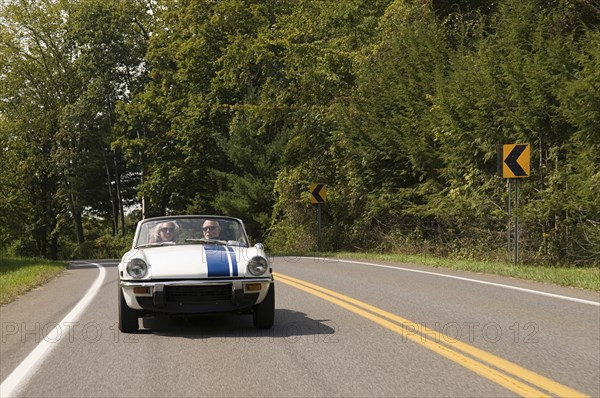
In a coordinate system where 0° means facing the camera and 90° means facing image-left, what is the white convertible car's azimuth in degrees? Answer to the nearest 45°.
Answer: approximately 0°

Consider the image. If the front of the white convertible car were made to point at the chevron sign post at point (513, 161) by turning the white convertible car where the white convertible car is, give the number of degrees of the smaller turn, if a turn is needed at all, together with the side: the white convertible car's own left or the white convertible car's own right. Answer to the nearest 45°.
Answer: approximately 135° to the white convertible car's own left
